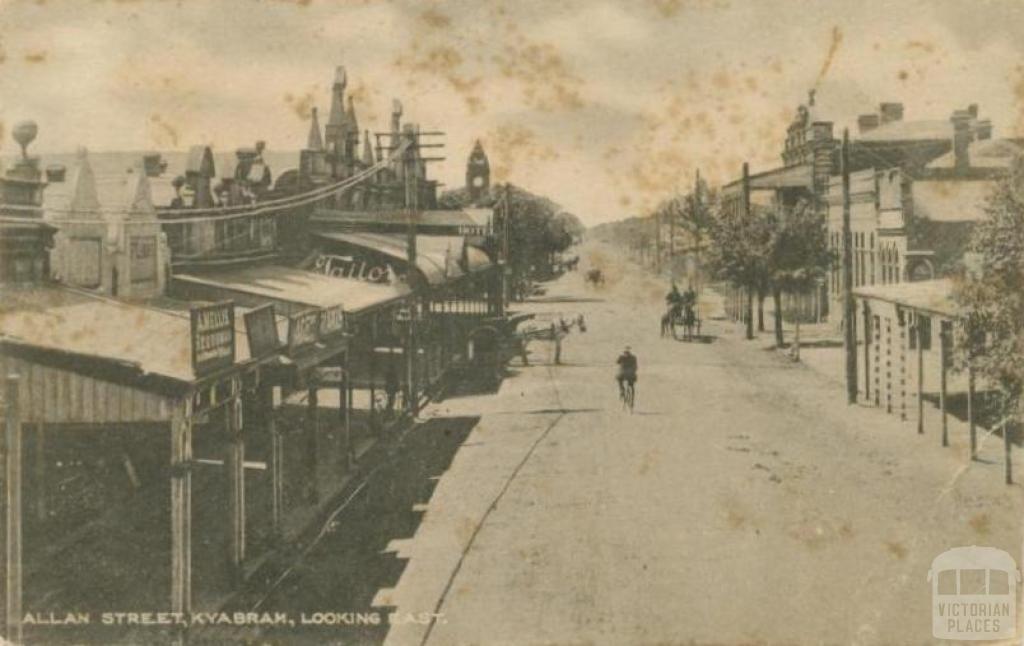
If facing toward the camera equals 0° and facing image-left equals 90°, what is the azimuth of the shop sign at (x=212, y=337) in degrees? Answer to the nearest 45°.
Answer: approximately 315°

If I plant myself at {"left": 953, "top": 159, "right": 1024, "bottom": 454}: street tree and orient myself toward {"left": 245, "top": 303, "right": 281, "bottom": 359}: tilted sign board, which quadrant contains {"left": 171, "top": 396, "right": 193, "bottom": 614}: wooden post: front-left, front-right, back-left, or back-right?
front-left

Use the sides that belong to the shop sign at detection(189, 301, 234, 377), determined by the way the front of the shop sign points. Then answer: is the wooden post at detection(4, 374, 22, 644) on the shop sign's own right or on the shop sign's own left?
on the shop sign's own right

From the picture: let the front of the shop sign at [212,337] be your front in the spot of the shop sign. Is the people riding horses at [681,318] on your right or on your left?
on your left

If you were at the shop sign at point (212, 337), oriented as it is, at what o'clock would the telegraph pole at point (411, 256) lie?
The telegraph pole is roughly at 8 o'clock from the shop sign.

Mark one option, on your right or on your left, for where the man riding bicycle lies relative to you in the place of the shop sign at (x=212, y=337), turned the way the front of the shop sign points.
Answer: on your left

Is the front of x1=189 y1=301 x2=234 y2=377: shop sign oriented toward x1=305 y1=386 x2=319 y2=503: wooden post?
no

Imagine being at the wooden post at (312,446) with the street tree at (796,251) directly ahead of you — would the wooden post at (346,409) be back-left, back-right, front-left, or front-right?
front-left

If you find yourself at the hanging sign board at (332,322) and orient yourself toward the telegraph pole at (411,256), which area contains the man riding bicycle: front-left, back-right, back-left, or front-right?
front-right

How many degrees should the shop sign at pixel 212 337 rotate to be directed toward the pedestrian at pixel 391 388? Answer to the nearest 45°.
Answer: approximately 135° to its left

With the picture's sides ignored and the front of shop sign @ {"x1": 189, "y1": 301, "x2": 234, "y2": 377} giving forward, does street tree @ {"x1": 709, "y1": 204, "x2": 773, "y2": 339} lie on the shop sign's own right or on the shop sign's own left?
on the shop sign's own left
